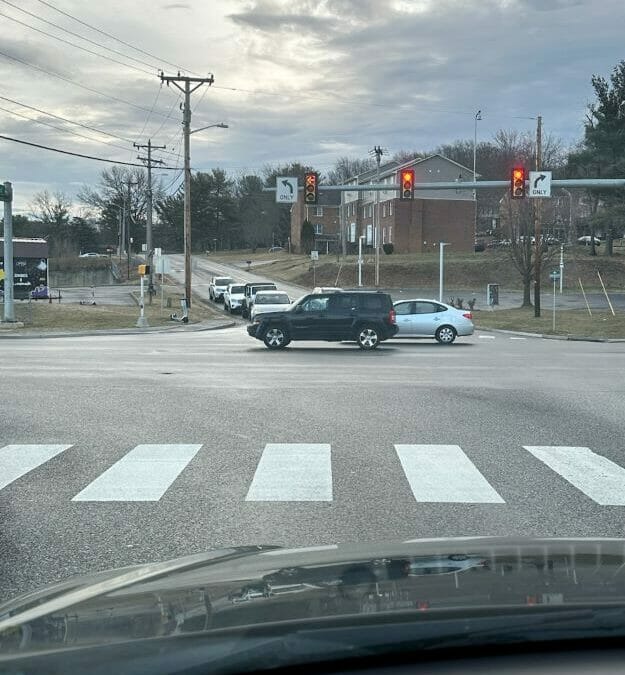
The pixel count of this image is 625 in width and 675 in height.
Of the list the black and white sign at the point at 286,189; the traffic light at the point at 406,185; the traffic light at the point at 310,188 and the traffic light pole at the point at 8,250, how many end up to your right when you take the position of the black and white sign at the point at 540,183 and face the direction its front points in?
4

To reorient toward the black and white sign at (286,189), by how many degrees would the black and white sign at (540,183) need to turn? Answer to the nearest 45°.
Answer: approximately 90° to its right

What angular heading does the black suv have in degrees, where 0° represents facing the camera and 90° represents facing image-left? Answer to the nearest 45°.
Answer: approximately 90°

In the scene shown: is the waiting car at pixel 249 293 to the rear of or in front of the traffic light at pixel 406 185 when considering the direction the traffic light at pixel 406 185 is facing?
to the rear

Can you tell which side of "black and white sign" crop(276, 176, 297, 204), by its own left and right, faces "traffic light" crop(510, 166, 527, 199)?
left

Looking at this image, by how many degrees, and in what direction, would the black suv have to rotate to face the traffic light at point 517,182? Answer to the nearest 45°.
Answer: approximately 135° to its right

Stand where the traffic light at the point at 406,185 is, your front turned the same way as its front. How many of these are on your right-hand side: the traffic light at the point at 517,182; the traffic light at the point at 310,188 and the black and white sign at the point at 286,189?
2
